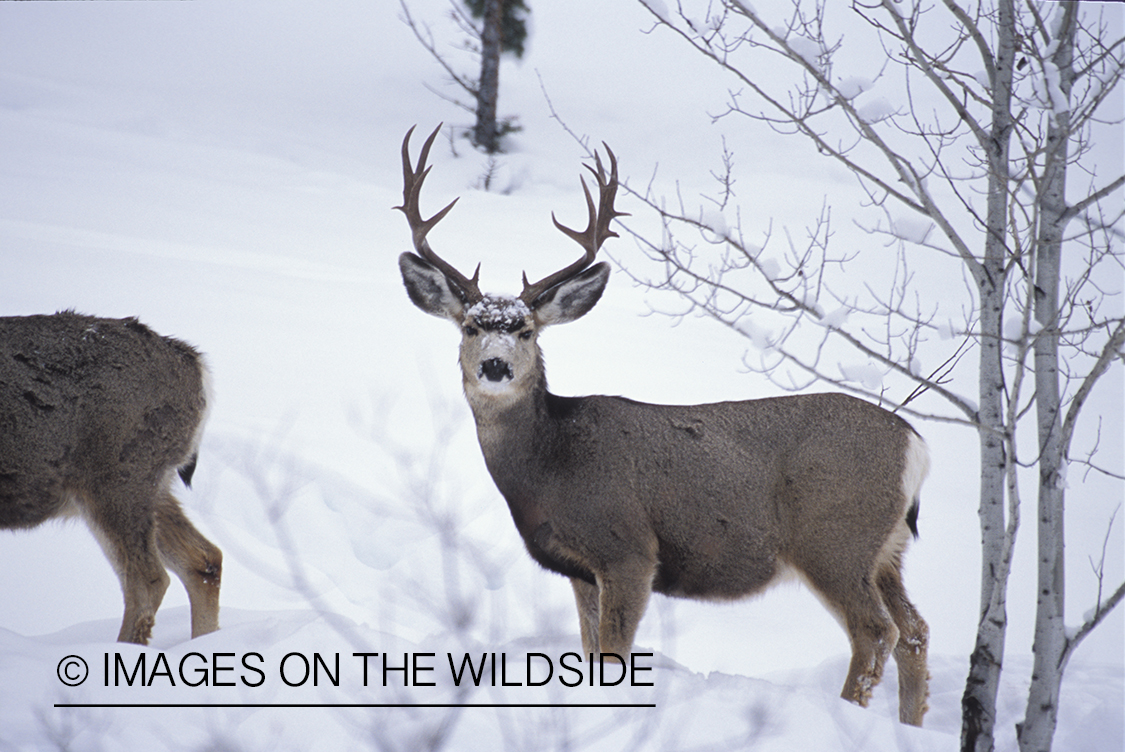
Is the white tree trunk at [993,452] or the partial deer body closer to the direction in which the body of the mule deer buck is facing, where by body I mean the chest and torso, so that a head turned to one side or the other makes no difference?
the partial deer body

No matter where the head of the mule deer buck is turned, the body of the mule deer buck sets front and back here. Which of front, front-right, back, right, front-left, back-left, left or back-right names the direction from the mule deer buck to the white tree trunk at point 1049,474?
back-left

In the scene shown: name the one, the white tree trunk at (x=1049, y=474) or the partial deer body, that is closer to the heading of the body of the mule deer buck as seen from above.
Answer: the partial deer body

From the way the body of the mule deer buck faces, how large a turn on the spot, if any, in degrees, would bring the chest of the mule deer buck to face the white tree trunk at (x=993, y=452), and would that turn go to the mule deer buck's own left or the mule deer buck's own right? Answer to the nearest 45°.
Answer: approximately 135° to the mule deer buck's own left

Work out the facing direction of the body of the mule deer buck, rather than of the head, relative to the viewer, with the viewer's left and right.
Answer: facing to the left of the viewer

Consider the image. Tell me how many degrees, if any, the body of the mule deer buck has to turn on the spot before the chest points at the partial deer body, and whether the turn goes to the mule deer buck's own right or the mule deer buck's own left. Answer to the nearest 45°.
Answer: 0° — it already faces it
